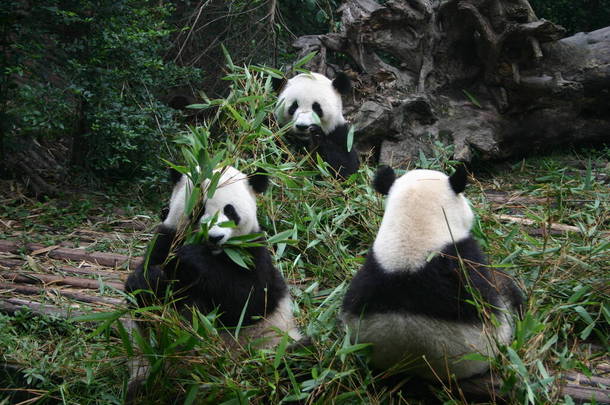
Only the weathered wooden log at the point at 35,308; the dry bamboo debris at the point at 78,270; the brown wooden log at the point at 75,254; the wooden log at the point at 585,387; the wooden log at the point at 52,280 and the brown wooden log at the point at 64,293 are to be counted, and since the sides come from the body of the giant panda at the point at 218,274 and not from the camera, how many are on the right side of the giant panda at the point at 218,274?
5

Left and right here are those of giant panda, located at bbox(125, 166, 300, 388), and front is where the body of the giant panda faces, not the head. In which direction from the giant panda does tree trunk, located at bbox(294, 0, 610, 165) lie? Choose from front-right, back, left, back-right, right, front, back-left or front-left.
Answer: back

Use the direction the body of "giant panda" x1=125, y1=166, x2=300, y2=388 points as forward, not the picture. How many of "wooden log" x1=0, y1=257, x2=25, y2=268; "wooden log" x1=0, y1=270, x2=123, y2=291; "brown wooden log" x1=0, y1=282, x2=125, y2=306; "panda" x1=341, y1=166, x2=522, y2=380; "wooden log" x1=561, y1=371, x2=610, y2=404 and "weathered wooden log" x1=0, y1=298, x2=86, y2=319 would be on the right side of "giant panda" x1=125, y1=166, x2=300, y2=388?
4

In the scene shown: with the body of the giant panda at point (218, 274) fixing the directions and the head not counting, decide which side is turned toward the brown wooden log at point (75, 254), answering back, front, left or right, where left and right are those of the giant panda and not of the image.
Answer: right

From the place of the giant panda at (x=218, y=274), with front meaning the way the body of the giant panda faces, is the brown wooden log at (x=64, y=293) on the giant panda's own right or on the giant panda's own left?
on the giant panda's own right

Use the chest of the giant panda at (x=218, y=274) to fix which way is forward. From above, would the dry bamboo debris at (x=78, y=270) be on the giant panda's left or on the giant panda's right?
on the giant panda's right

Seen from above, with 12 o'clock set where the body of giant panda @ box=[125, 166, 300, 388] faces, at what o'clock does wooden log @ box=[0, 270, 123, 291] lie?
The wooden log is roughly at 3 o'clock from the giant panda.

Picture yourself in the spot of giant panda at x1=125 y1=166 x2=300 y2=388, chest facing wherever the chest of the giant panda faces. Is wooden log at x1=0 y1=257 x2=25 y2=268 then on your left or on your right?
on your right

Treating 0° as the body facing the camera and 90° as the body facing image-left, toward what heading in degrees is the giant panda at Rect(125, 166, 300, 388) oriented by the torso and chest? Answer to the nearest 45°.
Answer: approximately 45°

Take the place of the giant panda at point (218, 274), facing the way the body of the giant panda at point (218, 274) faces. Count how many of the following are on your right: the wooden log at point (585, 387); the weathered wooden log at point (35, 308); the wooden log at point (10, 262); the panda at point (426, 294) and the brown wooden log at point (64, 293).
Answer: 3

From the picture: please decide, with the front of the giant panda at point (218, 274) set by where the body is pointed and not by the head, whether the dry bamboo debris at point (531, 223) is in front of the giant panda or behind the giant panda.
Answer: behind

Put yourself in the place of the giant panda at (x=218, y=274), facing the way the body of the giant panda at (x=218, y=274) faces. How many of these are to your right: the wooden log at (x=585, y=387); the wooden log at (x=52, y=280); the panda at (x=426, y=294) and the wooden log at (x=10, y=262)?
2
